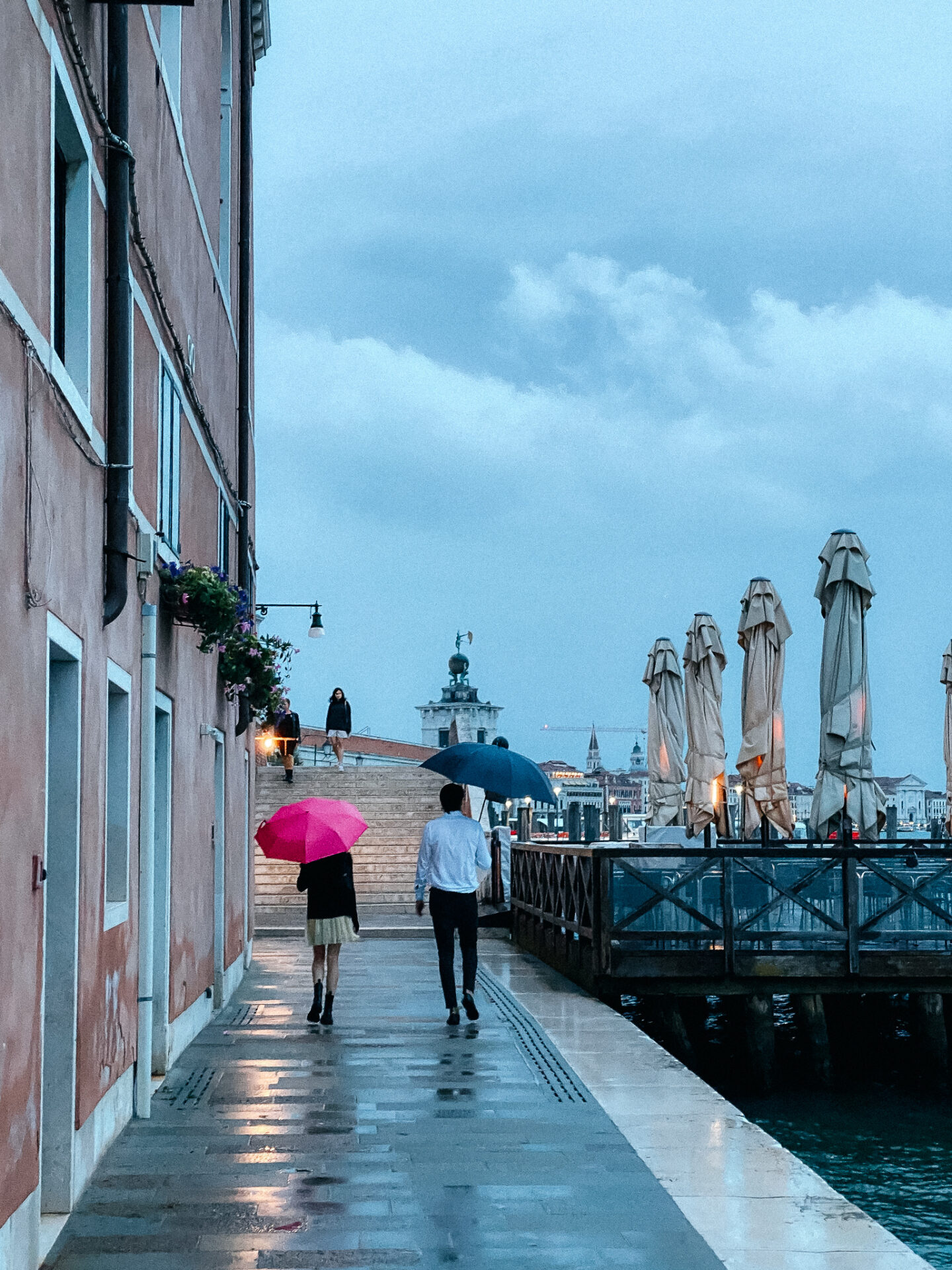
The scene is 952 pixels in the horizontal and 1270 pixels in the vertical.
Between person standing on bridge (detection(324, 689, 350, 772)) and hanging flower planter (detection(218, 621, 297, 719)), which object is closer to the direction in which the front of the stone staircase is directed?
the hanging flower planter

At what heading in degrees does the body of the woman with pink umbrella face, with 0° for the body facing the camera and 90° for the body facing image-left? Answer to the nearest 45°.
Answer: approximately 180°

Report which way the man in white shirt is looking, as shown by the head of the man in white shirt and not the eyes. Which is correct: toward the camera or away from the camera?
away from the camera

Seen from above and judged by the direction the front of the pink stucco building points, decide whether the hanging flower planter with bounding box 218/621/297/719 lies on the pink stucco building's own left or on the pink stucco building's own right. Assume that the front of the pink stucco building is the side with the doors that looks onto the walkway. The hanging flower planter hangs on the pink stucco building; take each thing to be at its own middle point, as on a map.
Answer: on the pink stucco building's own left

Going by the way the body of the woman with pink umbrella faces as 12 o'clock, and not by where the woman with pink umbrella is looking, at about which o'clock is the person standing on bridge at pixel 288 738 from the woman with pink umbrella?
The person standing on bridge is roughly at 12 o'clock from the woman with pink umbrella.

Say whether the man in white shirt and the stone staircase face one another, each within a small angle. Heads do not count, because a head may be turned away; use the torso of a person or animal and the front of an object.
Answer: yes

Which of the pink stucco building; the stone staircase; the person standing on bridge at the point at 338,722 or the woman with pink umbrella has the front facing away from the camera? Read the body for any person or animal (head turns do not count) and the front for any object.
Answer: the woman with pink umbrella

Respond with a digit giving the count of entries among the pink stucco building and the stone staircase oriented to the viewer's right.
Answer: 1

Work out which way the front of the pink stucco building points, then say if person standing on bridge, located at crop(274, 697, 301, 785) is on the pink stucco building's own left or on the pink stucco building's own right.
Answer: on the pink stucco building's own left

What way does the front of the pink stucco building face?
to the viewer's right

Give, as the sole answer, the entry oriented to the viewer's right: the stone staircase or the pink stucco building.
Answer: the pink stucco building
